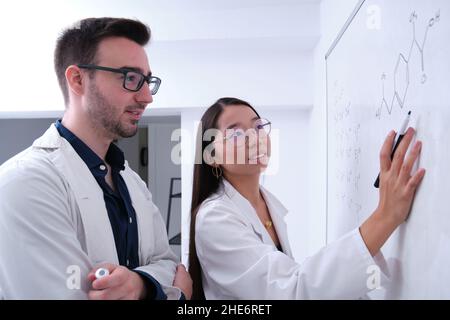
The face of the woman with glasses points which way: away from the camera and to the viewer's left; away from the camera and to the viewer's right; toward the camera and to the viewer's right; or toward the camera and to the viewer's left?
toward the camera and to the viewer's right

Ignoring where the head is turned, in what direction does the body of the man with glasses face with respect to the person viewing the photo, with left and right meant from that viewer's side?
facing the viewer and to the right of the viewer

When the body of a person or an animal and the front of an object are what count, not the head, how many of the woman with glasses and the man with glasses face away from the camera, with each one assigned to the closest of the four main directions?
0
